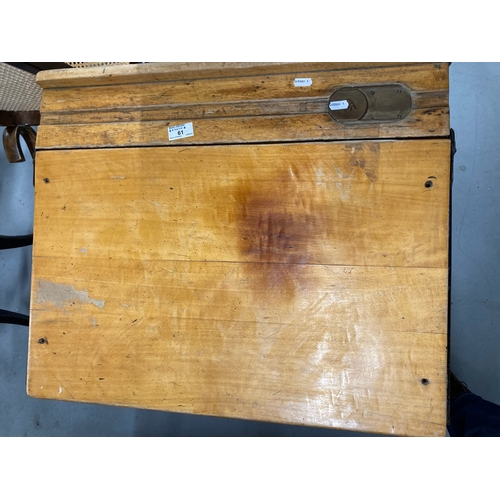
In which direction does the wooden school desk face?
toward the camera
